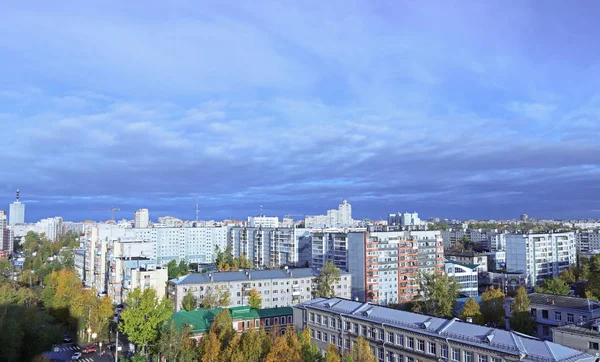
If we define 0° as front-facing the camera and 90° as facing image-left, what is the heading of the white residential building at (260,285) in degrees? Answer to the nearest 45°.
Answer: approximately 0°

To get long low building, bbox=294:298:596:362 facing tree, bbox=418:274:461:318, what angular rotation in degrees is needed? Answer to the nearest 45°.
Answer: approximately 135° to its right

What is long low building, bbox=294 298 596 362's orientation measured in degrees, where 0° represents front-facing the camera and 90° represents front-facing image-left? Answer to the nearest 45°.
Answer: approximately 45°

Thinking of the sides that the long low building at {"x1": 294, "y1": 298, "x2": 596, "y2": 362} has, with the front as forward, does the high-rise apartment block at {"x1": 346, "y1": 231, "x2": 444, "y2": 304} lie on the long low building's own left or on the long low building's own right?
on the long low building's own right

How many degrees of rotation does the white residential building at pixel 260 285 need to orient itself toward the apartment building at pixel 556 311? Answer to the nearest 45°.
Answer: approximately 45° to its left

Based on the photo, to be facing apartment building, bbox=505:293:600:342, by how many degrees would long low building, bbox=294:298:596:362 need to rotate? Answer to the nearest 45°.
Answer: approximately 180°

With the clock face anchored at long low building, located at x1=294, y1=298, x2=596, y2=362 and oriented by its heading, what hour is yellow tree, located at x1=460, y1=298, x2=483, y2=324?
The yellow tree is roughly at 5 o'clock from the long low building.

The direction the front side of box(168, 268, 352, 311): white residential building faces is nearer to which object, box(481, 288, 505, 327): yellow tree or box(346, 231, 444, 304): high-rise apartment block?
the yellow tree

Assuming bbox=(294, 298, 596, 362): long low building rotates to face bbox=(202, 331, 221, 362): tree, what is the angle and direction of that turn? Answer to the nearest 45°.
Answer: approximately 45° to its right

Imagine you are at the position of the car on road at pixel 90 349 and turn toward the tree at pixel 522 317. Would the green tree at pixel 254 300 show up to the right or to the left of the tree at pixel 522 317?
left
